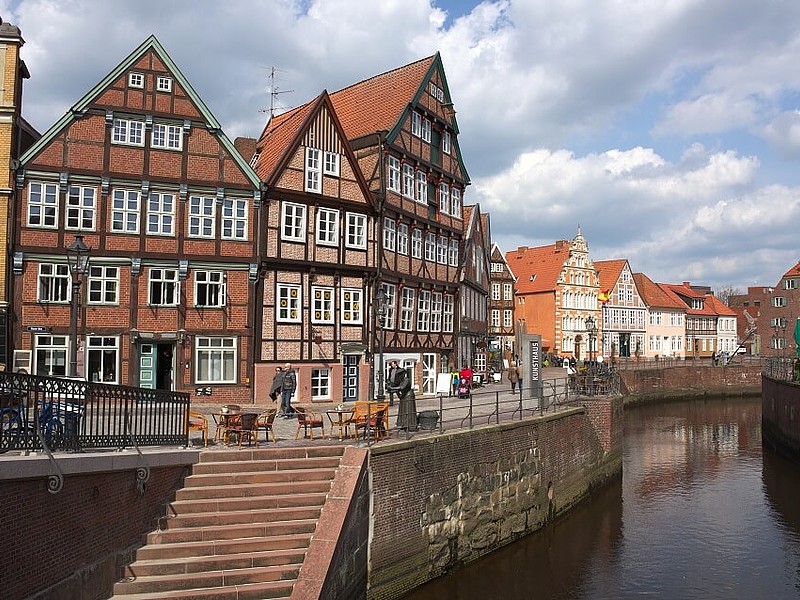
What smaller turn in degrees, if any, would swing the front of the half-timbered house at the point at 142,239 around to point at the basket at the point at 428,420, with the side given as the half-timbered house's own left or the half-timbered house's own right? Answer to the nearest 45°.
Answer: approximately 45° to the half-timbered house's own left

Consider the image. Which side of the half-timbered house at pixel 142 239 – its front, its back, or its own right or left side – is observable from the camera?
front

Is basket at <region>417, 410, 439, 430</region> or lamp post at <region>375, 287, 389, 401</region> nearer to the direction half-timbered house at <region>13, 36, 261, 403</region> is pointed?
the basket

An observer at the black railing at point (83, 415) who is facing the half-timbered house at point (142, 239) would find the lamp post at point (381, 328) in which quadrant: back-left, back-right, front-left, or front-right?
front-right

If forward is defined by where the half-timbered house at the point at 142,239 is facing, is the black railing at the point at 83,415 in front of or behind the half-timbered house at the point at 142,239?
in front

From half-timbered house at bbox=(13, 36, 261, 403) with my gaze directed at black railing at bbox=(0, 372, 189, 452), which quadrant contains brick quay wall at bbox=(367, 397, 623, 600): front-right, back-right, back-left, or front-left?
front-left

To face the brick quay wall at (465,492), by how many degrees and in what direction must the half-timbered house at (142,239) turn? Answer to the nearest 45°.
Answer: approximately 45° to its left

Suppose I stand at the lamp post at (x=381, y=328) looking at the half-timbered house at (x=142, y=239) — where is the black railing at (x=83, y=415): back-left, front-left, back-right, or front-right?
front-left

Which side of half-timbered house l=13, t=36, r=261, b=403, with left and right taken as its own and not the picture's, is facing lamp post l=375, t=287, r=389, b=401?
left

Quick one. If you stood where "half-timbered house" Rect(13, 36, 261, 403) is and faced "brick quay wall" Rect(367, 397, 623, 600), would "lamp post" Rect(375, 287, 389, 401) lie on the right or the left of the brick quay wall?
left

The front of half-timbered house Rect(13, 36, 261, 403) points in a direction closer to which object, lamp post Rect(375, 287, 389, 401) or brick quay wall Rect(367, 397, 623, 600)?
the brick quay wall
